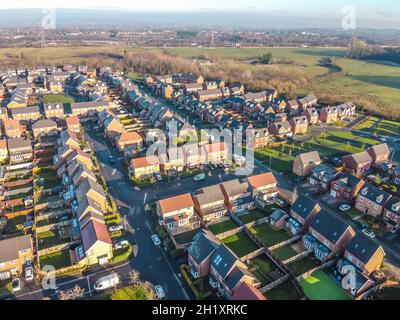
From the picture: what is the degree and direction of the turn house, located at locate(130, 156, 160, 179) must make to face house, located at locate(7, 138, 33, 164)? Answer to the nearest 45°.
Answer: approximately 135° to its right

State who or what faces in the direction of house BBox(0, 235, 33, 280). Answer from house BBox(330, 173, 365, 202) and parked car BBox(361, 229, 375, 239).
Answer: house BBox(330, 173, 365, 202)

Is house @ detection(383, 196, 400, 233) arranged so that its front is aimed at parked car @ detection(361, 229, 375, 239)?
yes

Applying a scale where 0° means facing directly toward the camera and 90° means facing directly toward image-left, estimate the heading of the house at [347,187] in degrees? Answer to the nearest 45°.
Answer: approximately 45°
